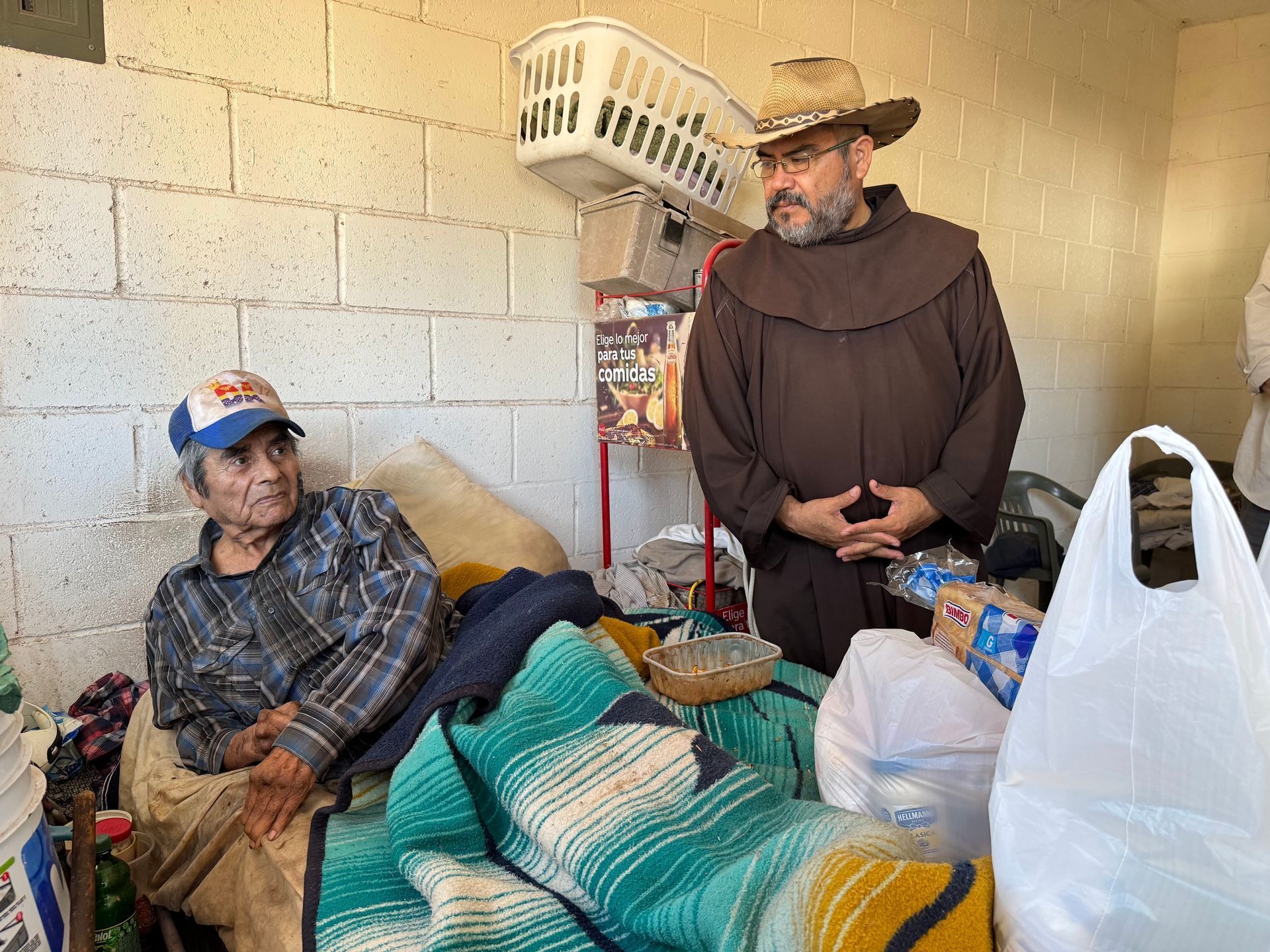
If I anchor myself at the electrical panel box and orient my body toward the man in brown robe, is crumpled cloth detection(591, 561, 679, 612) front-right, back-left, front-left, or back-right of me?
front-left

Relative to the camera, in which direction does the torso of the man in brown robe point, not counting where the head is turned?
toward the camera

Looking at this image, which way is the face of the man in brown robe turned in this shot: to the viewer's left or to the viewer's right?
to the viewer's left

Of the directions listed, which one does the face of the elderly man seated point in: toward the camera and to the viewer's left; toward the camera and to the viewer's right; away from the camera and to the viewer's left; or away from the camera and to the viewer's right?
toward the camera and to the viewer's right

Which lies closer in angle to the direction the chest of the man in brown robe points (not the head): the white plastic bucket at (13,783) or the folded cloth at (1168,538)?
the white plastic bucket

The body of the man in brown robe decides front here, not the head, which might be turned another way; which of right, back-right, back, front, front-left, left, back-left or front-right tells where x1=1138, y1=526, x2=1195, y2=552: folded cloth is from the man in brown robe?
back-left

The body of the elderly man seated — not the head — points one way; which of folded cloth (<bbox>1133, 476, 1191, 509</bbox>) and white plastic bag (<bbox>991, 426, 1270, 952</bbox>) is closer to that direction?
the white plastic bag

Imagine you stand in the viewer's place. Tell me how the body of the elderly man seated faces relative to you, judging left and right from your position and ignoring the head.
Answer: facing the viewer

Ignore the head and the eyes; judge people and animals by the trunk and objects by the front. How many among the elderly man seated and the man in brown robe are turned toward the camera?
2
